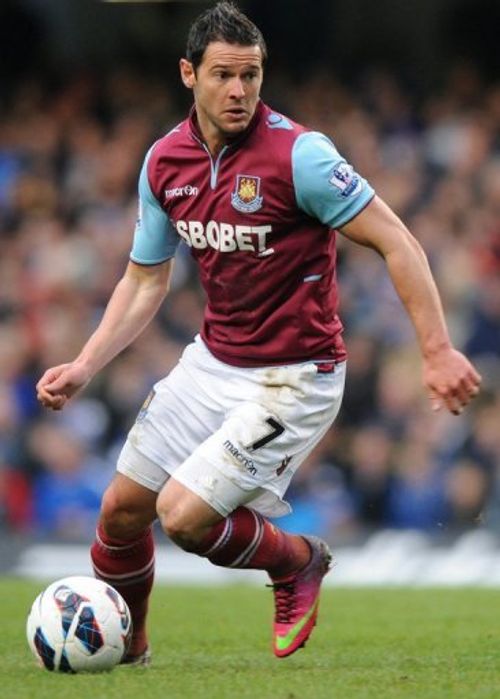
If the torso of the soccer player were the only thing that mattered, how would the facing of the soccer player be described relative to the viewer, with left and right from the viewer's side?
facing the viewer and to the left of the viewer
